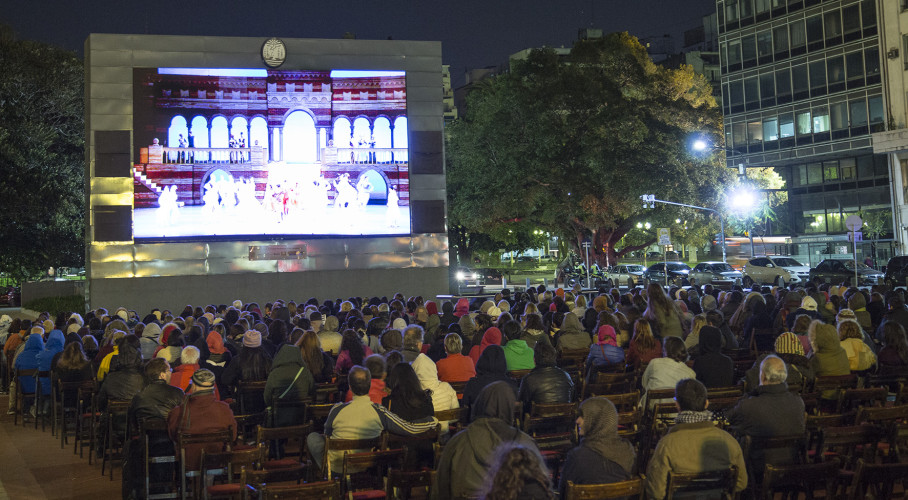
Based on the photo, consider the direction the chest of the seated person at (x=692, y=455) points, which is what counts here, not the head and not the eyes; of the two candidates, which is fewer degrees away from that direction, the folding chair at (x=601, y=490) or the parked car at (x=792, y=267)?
the parked car

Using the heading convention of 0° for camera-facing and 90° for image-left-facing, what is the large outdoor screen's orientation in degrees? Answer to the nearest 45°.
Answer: approximately 0°

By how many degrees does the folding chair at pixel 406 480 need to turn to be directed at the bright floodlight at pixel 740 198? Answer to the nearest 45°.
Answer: approximately 45° to its right

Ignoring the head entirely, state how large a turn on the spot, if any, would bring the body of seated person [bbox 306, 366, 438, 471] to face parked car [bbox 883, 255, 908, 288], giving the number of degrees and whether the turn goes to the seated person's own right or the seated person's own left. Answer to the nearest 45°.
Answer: approximately 45° to the seated person's own right

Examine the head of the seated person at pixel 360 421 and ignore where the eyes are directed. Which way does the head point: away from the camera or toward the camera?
away from the camera

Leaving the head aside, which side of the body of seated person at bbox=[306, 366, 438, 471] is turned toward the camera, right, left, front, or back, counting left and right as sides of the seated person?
back

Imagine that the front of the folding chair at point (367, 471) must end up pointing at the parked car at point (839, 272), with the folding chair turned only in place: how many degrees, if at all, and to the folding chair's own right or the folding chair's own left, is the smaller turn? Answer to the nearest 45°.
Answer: approximately 45° to the folding chair's own right

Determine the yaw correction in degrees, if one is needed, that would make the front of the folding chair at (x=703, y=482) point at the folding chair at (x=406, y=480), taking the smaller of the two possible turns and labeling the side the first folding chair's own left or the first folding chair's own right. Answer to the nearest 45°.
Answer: approximately 90° to the first folding chair's own left

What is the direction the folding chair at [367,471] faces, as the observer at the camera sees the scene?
facing away from the viewer

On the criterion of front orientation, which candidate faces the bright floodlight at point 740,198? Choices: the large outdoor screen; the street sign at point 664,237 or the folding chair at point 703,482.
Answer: the folding chair

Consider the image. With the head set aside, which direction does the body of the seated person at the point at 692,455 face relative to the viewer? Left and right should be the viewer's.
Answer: facing away from the viewer

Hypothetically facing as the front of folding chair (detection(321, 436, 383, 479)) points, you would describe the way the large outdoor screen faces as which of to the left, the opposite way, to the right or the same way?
the opposite way
